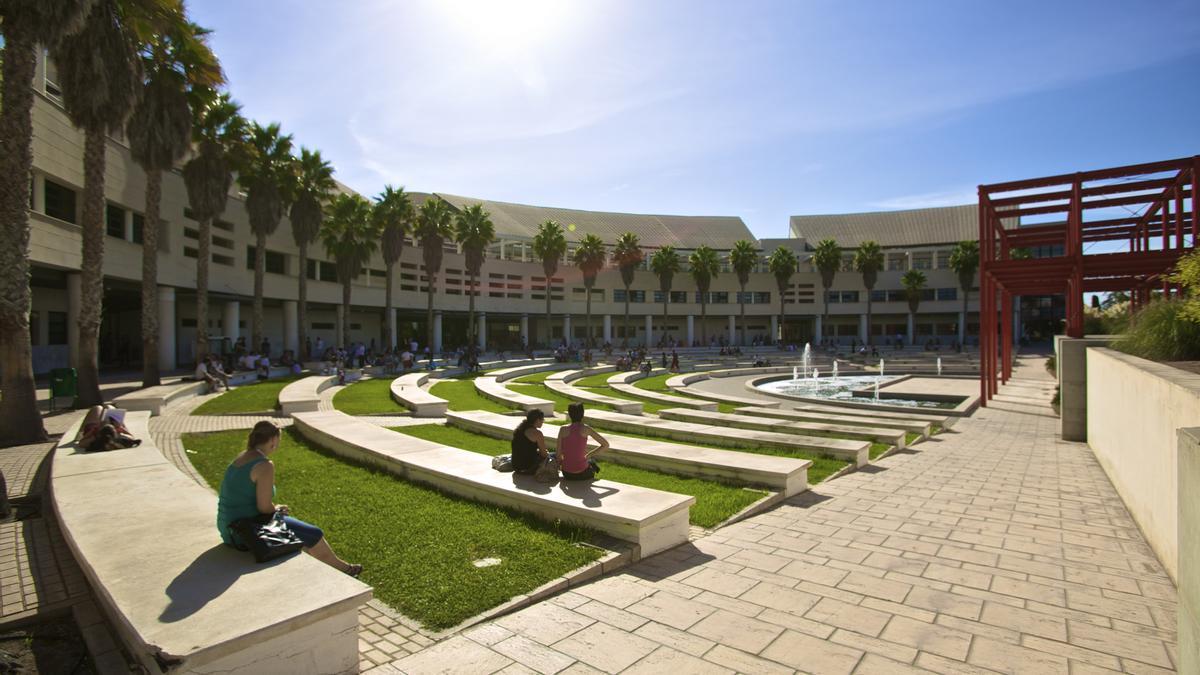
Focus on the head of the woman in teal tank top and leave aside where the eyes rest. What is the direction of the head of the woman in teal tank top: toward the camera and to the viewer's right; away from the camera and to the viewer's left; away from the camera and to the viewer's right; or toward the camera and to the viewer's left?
away from the camera and to the viewer's right

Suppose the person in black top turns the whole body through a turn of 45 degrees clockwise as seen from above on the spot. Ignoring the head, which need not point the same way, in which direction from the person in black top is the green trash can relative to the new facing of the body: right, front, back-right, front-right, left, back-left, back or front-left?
back-left

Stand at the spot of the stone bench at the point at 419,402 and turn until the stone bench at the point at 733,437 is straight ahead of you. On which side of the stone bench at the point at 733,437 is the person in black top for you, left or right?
right

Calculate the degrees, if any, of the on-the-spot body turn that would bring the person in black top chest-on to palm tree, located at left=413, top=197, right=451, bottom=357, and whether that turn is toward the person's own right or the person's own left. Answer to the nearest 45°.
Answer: approximately 45° to the person's own left

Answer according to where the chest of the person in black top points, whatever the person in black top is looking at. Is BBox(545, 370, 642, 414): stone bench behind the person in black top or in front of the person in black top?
in front

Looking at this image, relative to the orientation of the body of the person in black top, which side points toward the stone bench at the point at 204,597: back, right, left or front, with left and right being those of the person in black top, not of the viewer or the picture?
back

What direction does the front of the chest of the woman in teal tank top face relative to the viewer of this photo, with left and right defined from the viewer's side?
facing away from the viewer and to the right of the viewer

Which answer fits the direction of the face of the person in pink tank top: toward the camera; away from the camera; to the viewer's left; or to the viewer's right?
away from the camera

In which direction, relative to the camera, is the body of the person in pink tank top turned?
away from the camera

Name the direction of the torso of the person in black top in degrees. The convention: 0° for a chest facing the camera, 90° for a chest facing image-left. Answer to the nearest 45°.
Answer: approximately 225°
